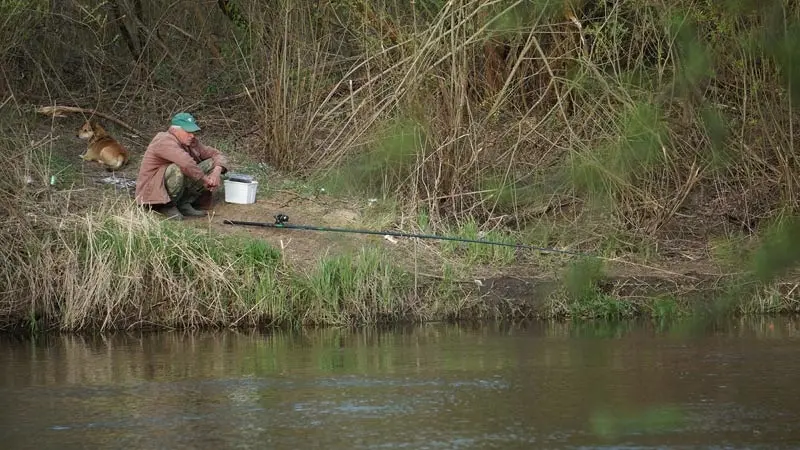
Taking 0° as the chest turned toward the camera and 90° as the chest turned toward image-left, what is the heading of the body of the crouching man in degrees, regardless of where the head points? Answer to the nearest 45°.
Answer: approximately 315°

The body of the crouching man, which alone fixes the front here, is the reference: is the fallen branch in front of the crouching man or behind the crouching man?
behind

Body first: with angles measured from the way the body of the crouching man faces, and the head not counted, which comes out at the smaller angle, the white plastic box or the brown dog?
the white plastic box

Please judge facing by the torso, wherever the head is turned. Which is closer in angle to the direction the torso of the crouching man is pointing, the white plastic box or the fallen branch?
the white plastic box

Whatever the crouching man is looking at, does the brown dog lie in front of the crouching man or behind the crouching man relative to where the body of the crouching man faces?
behind
